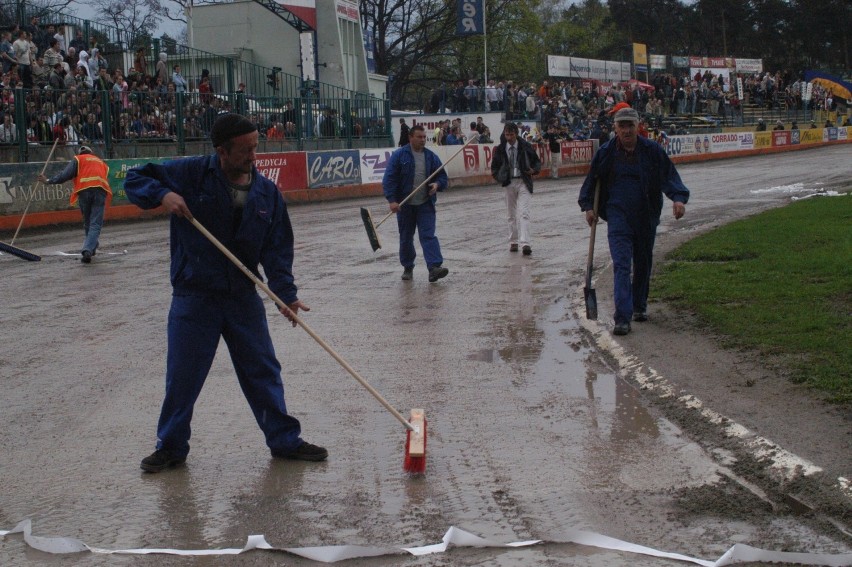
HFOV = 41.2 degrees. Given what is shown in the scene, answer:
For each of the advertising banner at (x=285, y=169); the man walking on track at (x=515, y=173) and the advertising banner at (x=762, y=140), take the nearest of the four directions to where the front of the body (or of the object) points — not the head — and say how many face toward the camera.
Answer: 3

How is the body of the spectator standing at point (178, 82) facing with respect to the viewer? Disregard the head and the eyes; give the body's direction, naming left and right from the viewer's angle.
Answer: facing the viewer and to the right of the viewer

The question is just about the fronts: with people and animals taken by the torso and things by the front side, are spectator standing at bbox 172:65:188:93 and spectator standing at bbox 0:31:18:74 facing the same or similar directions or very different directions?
same or similar directions

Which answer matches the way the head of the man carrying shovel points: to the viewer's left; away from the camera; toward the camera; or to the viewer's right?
toward the camera

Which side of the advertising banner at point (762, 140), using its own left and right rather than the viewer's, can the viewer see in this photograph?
front

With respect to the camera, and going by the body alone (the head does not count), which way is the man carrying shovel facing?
toward the camera

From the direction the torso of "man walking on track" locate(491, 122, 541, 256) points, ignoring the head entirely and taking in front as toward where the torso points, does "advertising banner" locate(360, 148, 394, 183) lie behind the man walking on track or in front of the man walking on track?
behind

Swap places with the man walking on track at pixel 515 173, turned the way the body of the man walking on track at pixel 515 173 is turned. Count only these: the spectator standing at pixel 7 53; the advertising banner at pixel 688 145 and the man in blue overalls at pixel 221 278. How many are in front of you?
1

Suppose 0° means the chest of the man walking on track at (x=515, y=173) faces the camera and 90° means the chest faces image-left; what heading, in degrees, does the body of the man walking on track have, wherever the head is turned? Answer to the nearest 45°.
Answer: approximately 0°

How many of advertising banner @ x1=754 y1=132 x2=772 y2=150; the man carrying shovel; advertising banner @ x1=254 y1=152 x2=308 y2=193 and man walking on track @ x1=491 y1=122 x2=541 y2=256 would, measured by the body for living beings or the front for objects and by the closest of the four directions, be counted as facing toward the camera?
4

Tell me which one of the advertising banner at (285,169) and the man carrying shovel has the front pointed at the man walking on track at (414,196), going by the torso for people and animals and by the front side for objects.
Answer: the advertising banner

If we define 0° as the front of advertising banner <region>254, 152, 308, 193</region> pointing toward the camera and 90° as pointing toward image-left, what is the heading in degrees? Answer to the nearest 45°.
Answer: approximately 0°

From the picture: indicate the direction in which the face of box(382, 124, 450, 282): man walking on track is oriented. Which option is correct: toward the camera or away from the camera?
toward the camera

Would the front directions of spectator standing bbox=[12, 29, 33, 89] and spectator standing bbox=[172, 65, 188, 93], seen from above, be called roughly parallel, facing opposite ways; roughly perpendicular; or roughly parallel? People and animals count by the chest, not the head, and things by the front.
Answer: roughly parallel

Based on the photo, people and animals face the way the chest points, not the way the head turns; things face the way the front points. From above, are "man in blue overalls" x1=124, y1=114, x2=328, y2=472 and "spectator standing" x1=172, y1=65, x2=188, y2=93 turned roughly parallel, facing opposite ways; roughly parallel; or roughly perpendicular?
roughly parallel

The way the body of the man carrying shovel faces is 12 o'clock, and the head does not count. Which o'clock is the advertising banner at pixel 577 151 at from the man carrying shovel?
The advertising banner is roughly at 6 o'clock from the man carrying shovel.
